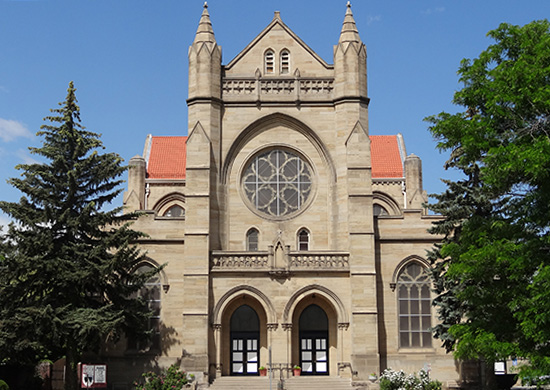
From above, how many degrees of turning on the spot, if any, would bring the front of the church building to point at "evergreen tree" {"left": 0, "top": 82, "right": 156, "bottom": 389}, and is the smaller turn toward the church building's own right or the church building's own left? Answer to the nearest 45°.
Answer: approximately 45° to the church building's own right

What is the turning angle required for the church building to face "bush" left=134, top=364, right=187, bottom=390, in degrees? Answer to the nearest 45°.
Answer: approximately 45° to its right

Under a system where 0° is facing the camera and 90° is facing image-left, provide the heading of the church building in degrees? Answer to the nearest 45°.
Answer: approximately 0°

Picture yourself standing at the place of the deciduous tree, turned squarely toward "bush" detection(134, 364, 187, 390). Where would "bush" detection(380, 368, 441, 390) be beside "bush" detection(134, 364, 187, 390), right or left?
right

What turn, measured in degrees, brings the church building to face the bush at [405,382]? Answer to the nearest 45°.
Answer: approximately 45° to its left
